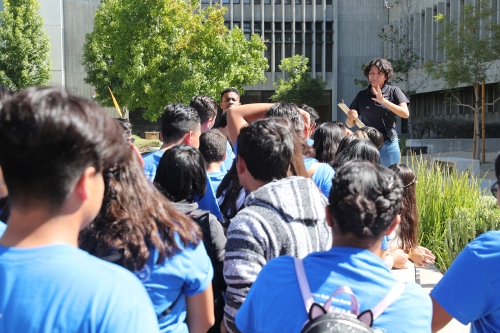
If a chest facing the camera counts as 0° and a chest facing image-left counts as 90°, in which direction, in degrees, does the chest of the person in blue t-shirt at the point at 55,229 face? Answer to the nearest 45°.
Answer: approximately 225°

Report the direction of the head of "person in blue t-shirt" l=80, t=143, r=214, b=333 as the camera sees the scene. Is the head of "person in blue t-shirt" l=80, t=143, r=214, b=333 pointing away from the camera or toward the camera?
away from the camera

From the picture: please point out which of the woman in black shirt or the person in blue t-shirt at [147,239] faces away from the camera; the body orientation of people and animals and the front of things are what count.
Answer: the person in blue t-shirt

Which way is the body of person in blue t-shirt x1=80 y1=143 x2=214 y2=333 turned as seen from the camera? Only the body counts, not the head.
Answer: away from the camera

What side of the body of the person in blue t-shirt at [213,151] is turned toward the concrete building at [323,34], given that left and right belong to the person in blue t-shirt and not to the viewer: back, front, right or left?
front

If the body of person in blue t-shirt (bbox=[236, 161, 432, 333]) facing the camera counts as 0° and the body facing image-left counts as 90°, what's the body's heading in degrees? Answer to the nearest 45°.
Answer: approximately 180°

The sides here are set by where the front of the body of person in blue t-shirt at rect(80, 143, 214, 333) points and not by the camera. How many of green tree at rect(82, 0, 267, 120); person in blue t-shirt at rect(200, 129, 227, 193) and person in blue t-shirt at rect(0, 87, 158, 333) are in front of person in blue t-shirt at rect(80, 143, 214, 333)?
2

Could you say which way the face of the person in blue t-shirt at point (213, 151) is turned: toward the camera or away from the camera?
away from the camera

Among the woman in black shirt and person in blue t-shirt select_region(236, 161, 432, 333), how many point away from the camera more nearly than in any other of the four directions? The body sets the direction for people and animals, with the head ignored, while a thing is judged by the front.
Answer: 1

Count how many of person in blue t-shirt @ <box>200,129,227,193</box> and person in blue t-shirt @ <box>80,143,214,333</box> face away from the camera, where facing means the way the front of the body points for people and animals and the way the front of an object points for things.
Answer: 2

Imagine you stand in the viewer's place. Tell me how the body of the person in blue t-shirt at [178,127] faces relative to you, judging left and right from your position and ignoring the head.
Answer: facing away from the viewer and to the right of the viewer

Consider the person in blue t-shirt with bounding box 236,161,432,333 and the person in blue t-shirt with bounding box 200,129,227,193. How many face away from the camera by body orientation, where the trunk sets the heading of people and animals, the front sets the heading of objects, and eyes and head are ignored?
2
